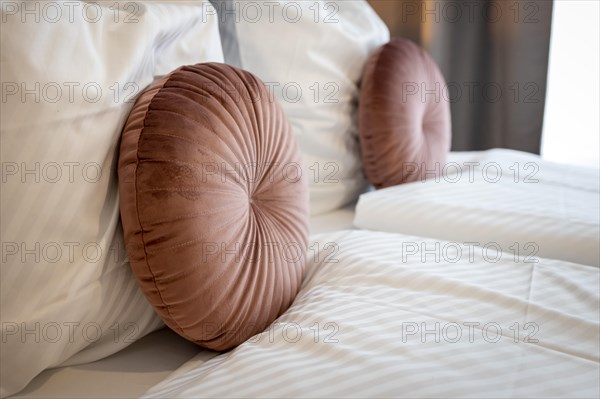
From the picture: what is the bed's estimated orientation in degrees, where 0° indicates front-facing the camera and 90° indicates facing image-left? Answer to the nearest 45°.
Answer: approximately 270°
